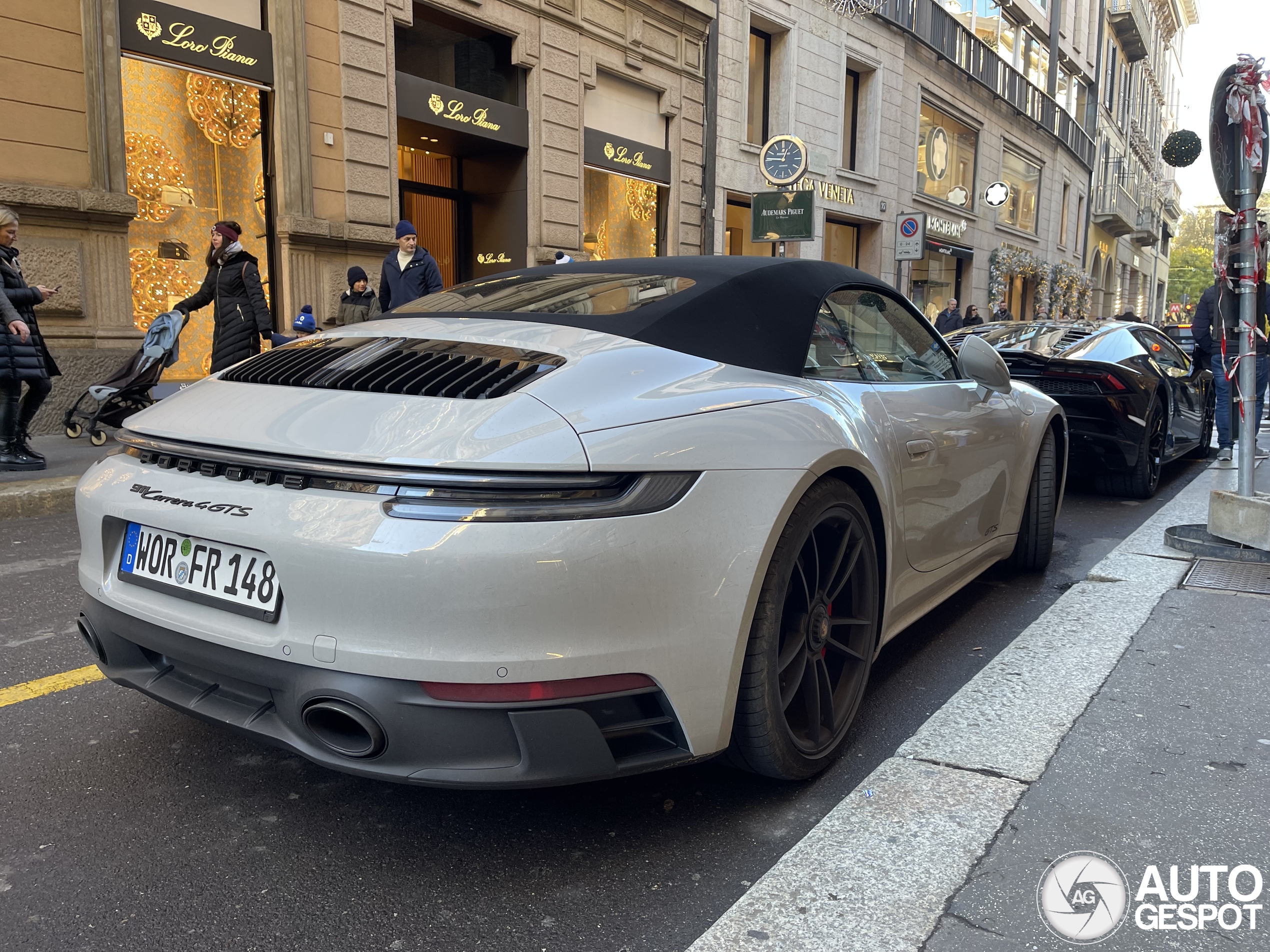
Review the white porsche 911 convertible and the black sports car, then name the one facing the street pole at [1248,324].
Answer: the white porsche 911 convertible

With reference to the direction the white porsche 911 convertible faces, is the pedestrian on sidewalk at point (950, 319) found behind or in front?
in front

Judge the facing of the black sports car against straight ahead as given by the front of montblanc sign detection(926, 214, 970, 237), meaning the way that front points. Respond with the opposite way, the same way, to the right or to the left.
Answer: to the left

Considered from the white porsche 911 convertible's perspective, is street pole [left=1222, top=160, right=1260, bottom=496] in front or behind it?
in front

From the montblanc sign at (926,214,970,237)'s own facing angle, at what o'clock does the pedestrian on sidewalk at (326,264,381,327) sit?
The pedestrian on sidewalk is roughly at 2 o'clock from the montblanc sign.

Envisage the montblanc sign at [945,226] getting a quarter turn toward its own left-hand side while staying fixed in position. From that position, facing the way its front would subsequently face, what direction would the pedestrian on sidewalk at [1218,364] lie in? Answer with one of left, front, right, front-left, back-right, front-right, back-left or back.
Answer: back-right

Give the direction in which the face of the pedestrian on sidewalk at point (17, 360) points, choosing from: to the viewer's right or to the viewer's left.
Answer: to the viewer's right

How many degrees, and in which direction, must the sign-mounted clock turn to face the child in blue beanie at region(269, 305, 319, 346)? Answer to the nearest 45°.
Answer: approximately 45° to its right

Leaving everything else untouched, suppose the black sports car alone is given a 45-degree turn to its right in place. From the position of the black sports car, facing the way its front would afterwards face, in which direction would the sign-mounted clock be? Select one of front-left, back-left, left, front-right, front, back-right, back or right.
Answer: back-left
